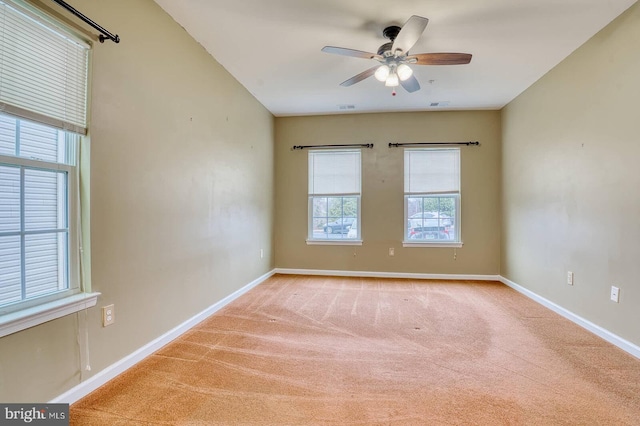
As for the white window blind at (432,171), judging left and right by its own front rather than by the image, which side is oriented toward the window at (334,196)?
right

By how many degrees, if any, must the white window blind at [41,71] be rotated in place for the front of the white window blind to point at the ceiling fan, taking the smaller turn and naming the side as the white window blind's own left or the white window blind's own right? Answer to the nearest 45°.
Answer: approximately 45° to the white window blind's own left

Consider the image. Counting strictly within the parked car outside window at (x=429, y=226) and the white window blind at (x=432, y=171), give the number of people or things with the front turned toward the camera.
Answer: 1

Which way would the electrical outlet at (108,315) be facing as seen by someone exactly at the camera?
facing the viewer and to the right of the viewer

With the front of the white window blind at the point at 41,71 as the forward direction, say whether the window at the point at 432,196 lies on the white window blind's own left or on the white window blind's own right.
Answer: on the white window blind's own left

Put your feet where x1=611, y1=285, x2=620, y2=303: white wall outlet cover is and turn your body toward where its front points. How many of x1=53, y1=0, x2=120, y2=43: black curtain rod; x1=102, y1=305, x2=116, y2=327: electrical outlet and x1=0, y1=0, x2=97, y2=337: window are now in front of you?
3

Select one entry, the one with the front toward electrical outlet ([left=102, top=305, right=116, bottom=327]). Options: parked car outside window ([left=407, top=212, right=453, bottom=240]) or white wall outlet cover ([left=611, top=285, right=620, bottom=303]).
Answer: the white wall outlet cover

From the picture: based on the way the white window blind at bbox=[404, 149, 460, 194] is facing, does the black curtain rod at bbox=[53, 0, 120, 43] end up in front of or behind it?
in front
